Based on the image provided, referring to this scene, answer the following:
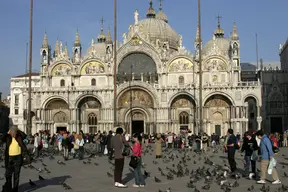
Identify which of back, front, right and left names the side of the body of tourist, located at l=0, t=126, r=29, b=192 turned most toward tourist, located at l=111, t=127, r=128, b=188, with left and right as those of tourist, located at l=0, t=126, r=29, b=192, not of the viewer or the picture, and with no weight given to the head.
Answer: left

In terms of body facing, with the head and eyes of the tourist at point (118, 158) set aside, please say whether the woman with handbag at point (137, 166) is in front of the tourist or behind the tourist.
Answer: in front

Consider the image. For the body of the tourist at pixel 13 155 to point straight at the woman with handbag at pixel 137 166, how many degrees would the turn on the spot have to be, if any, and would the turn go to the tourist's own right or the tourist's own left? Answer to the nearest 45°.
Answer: approximately 90° to the tourist's own left

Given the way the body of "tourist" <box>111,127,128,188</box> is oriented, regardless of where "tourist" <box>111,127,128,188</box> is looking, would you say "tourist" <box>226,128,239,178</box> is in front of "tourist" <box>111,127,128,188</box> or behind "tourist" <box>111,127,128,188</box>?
in front

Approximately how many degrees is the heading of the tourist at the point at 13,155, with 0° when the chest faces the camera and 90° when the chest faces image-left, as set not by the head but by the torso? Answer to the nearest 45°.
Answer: approximately 0°
